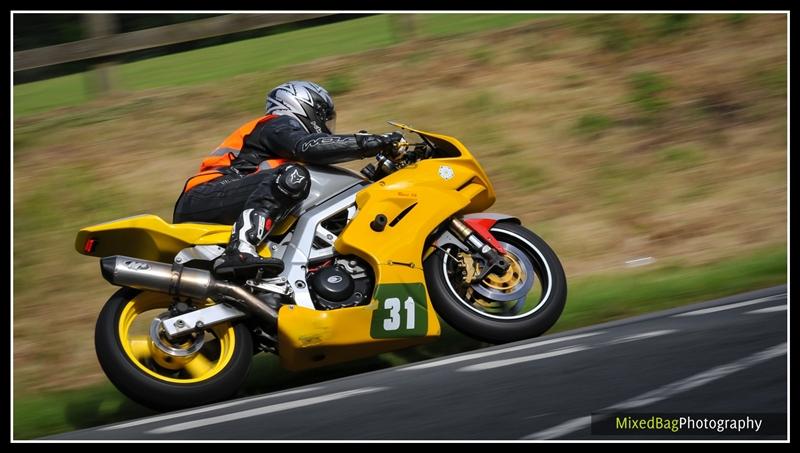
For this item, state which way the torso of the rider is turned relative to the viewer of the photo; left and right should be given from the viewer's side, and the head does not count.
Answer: facing to the right of the viewer

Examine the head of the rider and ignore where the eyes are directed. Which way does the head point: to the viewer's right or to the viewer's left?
to the viewer's right

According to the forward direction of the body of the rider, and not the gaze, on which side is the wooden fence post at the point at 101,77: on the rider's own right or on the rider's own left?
on the rider's own left

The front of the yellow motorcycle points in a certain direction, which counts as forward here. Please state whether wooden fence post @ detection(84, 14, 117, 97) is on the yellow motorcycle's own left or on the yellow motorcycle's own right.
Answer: on the yellow motorcycle's own left

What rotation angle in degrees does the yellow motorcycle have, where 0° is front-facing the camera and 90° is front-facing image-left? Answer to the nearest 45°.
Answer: approximately 270°
